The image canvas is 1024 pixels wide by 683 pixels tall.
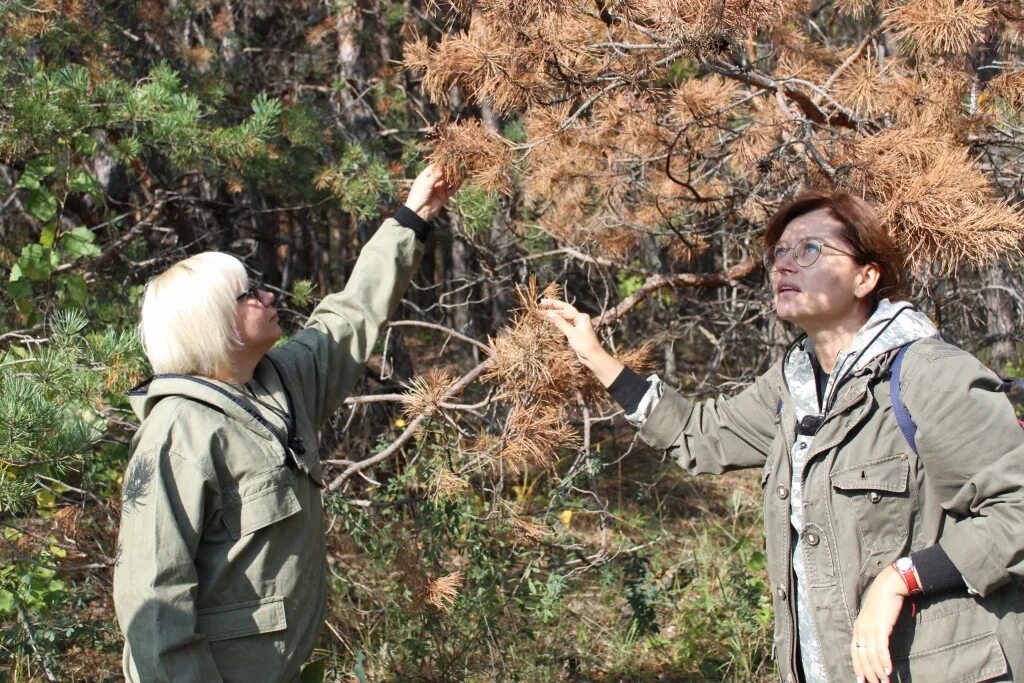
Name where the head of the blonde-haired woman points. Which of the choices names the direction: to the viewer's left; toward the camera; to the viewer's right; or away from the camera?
to the viewer's right

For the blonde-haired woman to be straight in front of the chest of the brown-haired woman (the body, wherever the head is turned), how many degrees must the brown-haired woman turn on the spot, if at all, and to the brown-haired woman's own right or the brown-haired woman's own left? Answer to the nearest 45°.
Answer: approximately 45° to the brown-haired woman's own right

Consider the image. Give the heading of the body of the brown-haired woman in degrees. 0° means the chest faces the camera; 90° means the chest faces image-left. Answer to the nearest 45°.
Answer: approximately 45°
